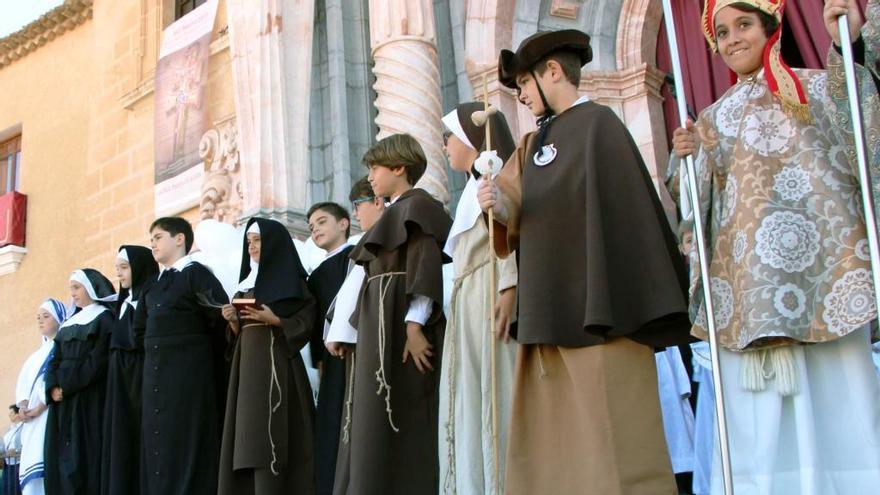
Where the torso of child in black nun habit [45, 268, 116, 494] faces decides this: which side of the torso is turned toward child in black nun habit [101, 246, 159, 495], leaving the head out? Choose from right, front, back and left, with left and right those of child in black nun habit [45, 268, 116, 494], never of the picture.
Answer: left

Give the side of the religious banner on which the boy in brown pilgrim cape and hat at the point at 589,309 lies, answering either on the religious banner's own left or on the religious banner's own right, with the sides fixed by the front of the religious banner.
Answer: on the religious banner's own left

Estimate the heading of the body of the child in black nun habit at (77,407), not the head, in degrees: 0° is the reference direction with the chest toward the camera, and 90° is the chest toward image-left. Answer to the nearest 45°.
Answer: approximately 45°
